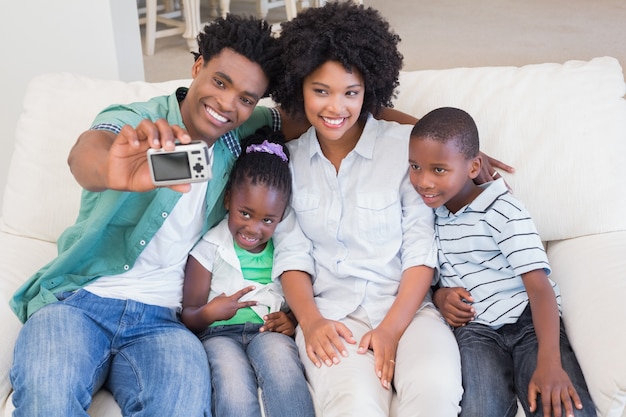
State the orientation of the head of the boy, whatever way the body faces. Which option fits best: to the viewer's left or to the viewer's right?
to the viewer's left

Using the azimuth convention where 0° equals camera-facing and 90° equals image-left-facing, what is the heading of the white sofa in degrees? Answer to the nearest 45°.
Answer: approximately 0°
